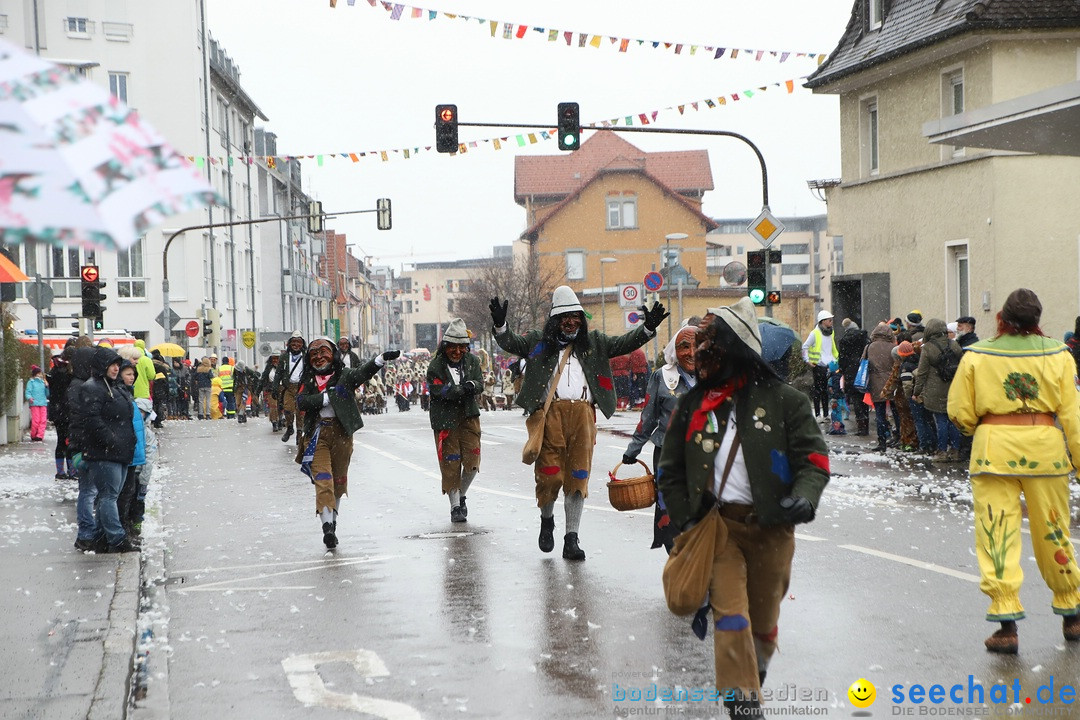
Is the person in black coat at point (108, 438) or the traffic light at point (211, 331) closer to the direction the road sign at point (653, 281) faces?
the person in black coat

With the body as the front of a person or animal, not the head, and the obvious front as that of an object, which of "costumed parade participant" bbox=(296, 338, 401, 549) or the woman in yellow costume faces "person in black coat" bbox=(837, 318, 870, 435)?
the woman in yellow costume

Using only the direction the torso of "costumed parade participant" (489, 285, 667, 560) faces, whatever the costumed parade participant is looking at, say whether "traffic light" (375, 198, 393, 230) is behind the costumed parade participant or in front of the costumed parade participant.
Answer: behind

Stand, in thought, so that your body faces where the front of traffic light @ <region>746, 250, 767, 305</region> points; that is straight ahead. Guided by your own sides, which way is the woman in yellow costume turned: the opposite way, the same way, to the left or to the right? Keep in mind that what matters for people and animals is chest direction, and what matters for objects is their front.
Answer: the opposite way

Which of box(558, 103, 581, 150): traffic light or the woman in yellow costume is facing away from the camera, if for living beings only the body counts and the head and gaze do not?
the woman in yellow costume

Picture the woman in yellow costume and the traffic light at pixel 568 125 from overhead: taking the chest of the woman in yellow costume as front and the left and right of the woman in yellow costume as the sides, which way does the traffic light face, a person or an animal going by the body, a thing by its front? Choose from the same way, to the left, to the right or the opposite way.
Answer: the opposite way

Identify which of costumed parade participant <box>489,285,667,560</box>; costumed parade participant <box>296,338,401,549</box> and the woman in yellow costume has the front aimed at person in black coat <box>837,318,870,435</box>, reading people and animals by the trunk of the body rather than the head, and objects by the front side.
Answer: the woman in yellow costume

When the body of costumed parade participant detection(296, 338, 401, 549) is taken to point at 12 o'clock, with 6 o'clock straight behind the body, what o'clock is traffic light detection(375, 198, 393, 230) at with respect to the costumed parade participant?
The traffic light is roughly at 6 o'clock from the costumed parade participant.

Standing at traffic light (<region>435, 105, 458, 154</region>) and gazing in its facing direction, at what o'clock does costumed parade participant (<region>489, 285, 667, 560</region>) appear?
The costumed parade participant is roughly at 12 o'clock from the traffic light.

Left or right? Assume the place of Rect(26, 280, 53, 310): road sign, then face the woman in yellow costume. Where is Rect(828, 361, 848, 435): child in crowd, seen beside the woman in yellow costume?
left
